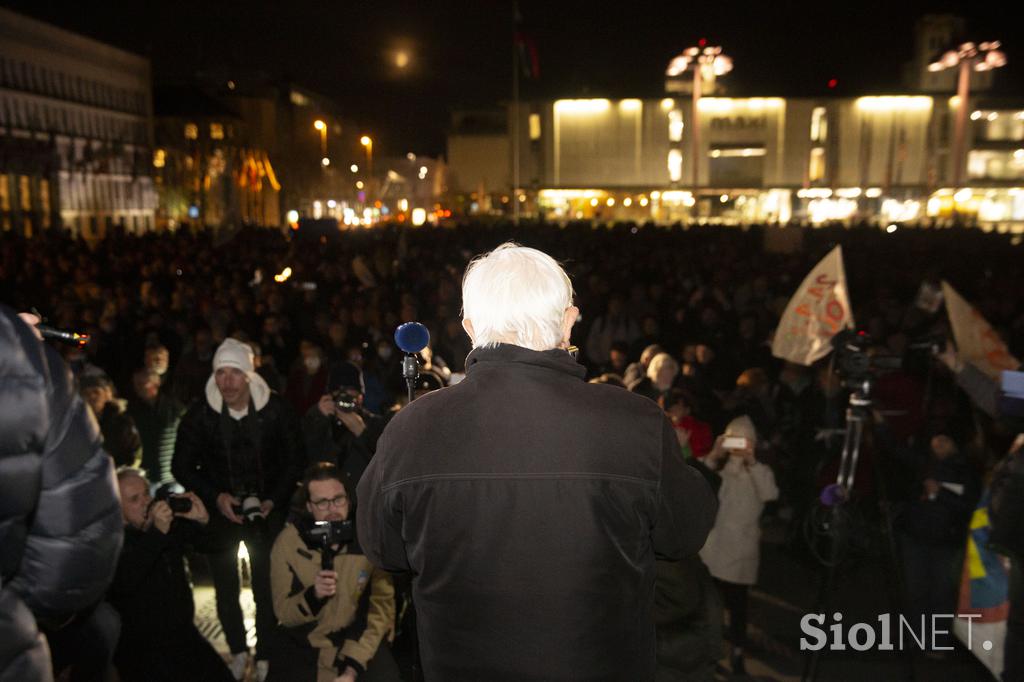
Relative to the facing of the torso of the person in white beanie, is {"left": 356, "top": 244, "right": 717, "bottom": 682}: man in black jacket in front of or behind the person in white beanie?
in front

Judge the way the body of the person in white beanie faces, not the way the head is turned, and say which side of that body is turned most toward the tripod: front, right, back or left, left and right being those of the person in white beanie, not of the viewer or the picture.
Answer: left

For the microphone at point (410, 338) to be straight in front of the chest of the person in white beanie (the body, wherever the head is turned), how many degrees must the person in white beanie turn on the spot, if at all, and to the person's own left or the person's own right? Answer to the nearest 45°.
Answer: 0° — they already face it

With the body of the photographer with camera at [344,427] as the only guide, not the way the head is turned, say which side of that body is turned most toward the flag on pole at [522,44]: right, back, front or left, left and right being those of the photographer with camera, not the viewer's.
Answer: back

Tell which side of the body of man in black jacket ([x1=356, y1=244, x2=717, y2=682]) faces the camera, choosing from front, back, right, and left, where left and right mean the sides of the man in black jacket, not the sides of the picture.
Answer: back

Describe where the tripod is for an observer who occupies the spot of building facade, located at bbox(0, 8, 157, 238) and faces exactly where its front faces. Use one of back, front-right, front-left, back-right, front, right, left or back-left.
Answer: front-right
